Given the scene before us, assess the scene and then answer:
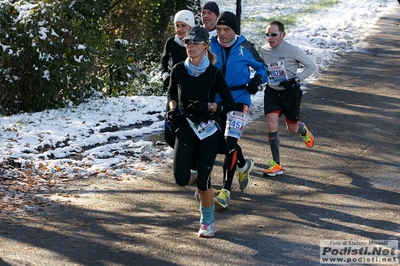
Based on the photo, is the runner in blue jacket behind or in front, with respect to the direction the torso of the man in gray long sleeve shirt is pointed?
in front

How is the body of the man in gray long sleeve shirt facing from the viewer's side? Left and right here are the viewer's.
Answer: facing the viewer and to the left of the viewer

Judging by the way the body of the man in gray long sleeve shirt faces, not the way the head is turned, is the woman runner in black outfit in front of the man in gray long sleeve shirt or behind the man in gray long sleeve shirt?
in front

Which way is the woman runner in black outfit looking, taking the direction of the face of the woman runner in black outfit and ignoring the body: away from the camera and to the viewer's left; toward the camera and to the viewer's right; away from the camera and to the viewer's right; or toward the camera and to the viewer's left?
toward the camera and to the viewer's left
